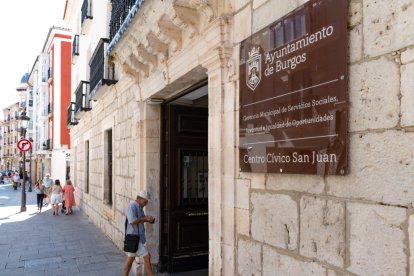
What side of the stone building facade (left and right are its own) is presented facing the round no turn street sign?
right

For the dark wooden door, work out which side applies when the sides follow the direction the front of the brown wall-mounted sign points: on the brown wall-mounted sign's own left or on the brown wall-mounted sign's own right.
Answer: on the brown wall-mounted sign's own right

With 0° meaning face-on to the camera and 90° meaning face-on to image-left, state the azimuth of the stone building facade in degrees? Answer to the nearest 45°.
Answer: approximately 45°

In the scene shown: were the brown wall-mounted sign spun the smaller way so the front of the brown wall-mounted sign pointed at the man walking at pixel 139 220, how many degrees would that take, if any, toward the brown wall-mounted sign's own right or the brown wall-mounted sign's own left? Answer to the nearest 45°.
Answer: approximately 90° to the brown wall-mounted sign's own right

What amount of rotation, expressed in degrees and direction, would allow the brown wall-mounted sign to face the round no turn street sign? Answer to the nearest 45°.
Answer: approximately 90° to its right

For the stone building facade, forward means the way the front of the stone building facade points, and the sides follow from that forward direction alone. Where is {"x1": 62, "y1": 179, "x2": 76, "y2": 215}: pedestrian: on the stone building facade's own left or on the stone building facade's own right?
on the stone building facade's own right
